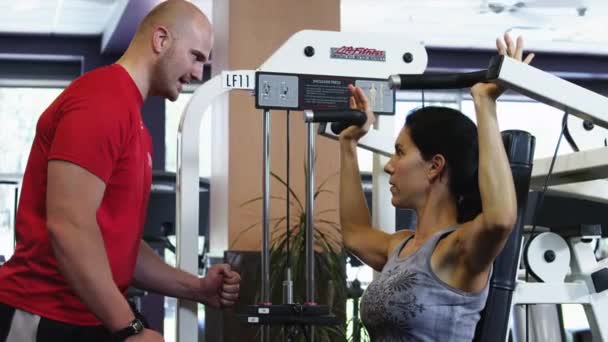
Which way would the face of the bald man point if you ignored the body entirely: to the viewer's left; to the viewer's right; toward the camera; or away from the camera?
to the viewer's right

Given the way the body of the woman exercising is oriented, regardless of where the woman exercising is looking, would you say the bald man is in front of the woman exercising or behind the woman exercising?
in front

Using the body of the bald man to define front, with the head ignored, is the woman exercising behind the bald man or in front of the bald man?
in front

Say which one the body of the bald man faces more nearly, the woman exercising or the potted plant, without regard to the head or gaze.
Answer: the woman exercising

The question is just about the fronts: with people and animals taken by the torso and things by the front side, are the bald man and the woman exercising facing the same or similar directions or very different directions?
very different directions

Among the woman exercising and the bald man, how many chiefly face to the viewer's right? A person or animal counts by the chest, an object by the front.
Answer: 1

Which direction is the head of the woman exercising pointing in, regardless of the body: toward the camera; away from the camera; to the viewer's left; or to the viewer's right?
to the viewer's left

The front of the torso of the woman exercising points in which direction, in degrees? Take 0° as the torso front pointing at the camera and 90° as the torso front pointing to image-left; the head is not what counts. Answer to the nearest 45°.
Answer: approximately 45°

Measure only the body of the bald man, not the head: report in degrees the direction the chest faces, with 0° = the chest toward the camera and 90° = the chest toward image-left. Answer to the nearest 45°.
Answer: approximately 270°

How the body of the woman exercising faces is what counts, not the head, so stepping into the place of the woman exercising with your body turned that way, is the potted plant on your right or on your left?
on your right
